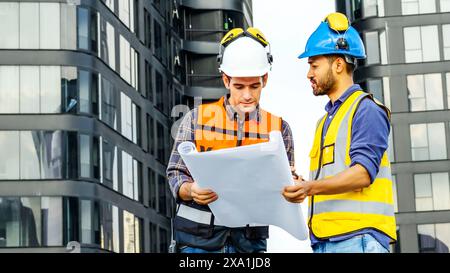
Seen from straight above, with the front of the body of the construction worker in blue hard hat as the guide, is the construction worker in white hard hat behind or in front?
in front

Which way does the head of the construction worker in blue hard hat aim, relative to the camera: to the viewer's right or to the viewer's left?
to the viewer's left

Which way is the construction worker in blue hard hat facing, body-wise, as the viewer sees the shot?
to the viewer's left

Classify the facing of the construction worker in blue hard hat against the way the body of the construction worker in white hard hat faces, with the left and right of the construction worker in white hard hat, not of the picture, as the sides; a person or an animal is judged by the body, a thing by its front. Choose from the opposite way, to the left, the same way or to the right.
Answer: to the right

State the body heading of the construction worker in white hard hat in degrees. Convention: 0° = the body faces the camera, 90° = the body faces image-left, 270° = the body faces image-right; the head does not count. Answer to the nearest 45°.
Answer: approximately 0°

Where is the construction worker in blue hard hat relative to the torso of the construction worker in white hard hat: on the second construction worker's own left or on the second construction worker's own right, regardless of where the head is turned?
on the second construction worker's own left

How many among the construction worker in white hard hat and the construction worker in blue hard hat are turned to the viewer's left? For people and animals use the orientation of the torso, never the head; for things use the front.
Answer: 1
